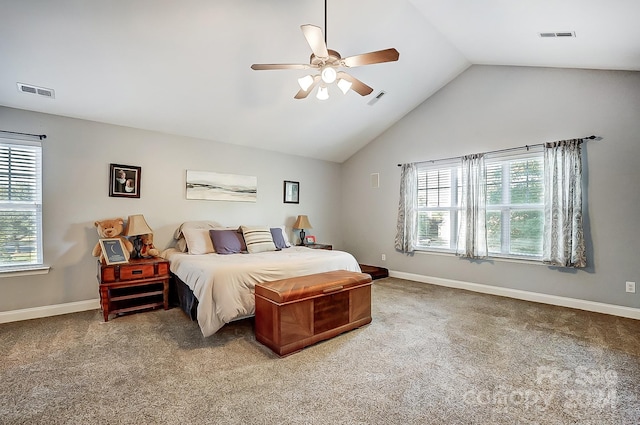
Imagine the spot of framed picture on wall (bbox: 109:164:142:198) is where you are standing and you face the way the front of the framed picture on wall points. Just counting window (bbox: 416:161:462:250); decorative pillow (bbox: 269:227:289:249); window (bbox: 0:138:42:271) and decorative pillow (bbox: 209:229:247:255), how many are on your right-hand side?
1

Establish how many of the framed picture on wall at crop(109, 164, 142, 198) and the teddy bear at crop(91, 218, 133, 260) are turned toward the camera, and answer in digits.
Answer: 2

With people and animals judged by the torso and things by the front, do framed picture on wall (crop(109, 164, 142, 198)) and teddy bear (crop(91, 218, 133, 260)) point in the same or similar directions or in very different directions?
same or similar directions

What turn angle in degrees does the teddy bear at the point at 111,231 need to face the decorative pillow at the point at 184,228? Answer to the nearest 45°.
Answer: approximately 90° to its left

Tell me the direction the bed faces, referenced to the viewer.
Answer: facing the viewer and to the right of the viewer

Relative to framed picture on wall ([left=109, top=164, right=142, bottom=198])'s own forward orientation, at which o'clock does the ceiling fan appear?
The ceiling fan is roughly at 11 o'clock from the framed picture on wall.

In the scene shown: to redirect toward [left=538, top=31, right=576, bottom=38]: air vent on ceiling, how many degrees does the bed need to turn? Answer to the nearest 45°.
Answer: approximately 45° to its left

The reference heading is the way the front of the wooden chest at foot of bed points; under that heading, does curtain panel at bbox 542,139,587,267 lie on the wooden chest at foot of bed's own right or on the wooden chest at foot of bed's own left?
on the wooden chest at foot of bed's own left

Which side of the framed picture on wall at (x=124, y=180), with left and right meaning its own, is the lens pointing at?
front

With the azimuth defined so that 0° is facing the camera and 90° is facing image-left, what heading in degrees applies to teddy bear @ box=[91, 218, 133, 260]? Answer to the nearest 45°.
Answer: approximately 0°

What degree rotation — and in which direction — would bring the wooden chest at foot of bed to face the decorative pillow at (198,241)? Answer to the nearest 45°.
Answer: approximately 180°

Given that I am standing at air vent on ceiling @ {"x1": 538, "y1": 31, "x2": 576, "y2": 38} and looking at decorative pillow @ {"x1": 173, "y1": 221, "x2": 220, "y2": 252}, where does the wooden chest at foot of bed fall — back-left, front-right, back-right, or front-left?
front-left
